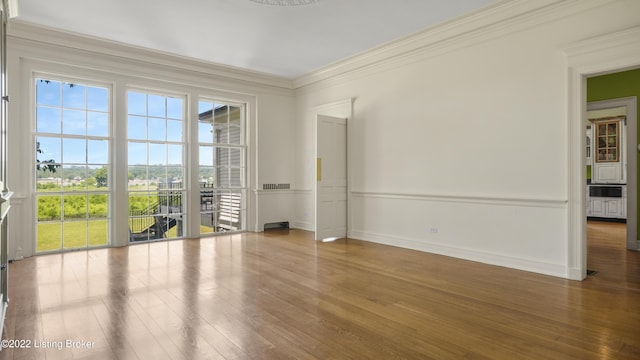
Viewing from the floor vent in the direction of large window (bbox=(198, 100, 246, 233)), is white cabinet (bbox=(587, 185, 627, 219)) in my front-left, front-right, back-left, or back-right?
back-left

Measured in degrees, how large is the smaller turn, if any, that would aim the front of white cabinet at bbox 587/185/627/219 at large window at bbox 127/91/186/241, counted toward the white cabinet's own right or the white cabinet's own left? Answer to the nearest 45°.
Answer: approximately 45° to the white cabinet's own right

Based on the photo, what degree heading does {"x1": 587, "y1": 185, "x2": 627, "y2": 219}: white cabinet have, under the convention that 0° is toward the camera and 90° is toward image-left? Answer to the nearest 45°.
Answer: approximately 0°

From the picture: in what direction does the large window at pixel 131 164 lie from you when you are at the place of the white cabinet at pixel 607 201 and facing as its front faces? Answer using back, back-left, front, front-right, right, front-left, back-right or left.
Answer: front-right

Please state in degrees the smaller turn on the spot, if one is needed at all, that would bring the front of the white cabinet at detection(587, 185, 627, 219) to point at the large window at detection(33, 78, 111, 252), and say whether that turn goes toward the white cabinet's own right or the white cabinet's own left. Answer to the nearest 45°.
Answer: approximately 45° to the white cabinet's own right
